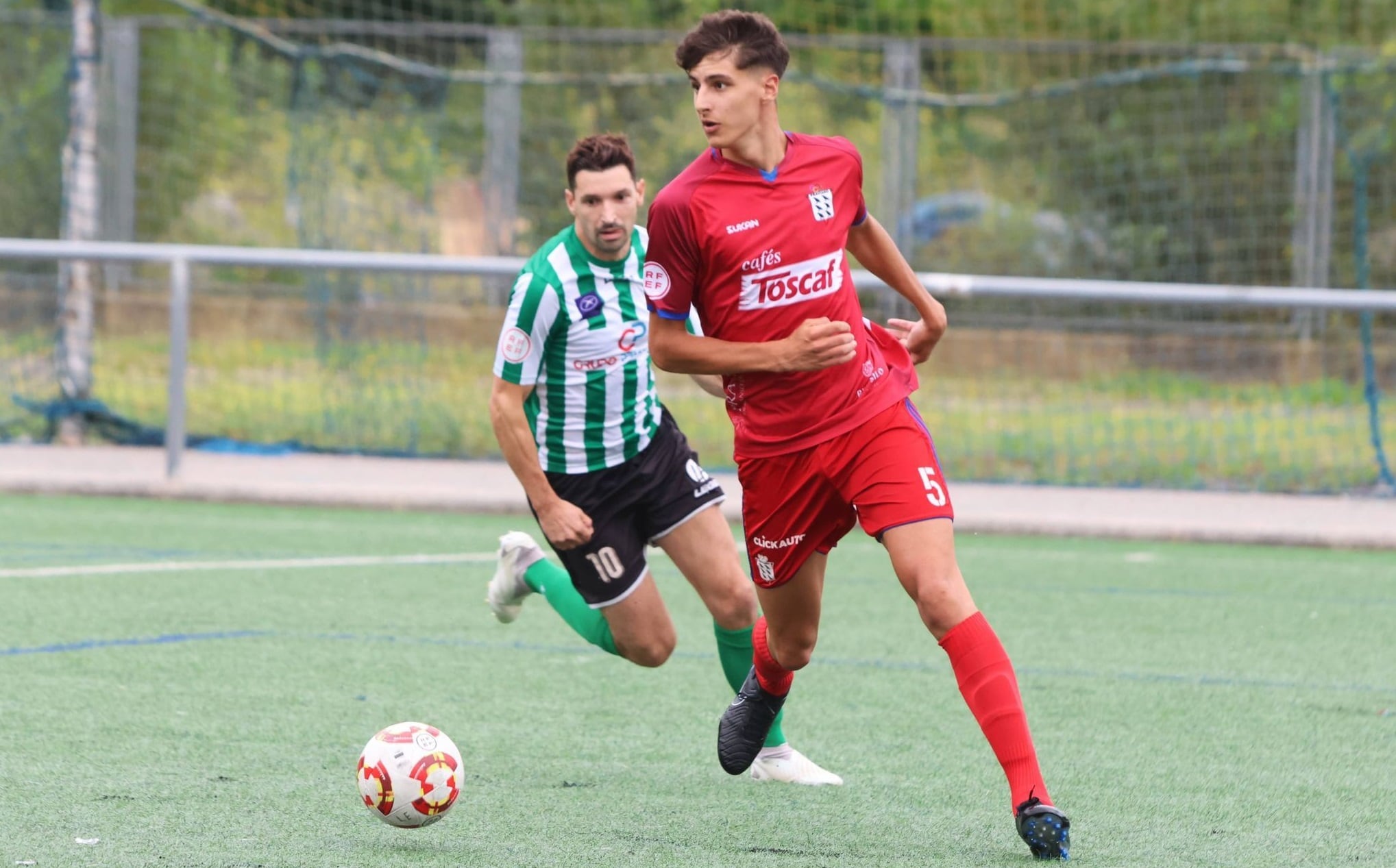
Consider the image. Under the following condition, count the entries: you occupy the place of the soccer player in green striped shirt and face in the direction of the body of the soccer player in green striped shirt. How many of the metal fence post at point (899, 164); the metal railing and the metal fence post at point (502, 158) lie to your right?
0

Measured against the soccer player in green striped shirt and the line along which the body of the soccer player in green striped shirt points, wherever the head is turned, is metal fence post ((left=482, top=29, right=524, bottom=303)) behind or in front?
behind

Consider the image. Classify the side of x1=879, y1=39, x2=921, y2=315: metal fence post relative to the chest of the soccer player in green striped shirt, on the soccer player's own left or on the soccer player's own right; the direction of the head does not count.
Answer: on the soccer player's own left

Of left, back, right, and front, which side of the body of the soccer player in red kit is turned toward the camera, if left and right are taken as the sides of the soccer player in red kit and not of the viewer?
front

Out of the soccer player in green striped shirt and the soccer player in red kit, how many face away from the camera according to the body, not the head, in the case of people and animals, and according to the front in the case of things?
0

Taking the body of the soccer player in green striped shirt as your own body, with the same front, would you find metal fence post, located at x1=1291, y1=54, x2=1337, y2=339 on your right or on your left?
on your left

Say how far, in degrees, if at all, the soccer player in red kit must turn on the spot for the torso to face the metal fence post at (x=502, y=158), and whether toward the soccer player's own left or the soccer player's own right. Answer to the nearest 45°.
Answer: approximately 180°

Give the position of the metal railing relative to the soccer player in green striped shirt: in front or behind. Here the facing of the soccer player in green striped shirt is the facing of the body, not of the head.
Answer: behind

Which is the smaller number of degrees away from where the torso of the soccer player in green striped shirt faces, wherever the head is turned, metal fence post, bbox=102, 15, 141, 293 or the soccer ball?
the soccer ball

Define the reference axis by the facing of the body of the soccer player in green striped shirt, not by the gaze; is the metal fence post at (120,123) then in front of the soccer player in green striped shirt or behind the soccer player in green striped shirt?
behind

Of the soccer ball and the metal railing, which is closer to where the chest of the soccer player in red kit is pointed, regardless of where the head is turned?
the soccer ball

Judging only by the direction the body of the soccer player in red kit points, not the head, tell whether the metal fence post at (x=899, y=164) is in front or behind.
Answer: behind
